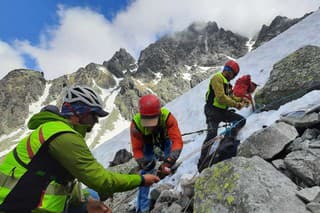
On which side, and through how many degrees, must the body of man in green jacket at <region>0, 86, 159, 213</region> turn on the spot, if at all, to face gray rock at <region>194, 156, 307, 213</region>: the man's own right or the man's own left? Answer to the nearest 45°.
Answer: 0° — they already face it

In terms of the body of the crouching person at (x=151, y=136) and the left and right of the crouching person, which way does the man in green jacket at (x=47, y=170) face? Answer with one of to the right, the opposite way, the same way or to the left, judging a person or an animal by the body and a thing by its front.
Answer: to the left

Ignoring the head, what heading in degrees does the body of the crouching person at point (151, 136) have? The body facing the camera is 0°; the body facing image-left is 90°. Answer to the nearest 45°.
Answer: approximately 0°

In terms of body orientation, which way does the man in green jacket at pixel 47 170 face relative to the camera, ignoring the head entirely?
to the viewer's right

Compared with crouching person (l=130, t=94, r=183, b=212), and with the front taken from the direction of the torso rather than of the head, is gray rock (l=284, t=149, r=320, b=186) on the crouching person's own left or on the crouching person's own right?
on the crouching person's own left

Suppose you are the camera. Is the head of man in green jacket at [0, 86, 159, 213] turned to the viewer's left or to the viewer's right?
to the viewer's right
